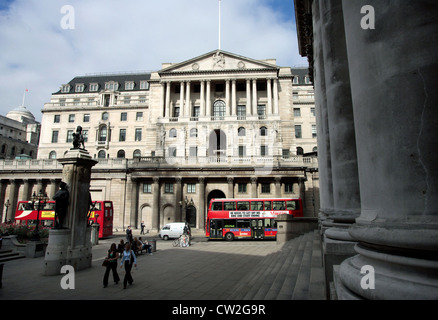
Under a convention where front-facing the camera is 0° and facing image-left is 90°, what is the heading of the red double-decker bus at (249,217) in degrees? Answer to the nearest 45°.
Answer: approximately 90°

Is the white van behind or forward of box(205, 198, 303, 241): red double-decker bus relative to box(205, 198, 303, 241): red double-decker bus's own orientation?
forward

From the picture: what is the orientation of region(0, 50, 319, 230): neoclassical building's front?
toward the camera

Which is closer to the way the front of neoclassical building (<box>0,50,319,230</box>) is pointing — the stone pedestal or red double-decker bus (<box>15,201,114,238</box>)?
the stone pedestal

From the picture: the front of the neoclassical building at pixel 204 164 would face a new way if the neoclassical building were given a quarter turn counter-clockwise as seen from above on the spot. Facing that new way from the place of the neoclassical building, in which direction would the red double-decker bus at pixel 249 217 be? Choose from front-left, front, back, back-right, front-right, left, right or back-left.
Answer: right

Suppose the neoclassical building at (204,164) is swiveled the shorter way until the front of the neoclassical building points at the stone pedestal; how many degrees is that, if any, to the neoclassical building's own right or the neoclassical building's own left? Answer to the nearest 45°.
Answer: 0° — it already faces it

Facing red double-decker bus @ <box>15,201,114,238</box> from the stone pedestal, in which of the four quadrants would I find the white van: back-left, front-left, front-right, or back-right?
front-right

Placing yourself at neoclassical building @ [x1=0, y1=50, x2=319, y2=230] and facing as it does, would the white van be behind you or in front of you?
in front

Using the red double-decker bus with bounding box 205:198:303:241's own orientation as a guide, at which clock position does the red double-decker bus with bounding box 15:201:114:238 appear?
the red double-decker bus with bounding box 15:201:114:238 is roughly at 12 o'clock from the red double-decker bus with bounding box 205:198:303:241.

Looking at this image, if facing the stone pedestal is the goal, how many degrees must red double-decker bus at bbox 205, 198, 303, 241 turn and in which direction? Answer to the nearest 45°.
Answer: approximately 45° to its left
